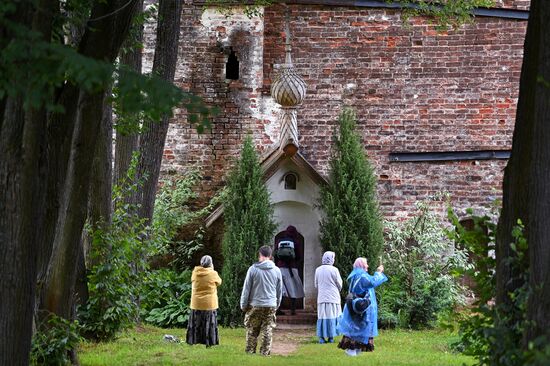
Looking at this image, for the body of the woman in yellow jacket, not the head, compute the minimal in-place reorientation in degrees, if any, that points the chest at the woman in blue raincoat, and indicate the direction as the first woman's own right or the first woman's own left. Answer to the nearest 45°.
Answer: approximately 90° to the first woman's own right

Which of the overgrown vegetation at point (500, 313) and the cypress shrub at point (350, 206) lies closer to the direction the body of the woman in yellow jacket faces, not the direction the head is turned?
the cypress shrub

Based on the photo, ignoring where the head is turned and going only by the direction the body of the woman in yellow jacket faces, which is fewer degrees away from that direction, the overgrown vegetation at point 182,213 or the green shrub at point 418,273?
the overgrown vegetation

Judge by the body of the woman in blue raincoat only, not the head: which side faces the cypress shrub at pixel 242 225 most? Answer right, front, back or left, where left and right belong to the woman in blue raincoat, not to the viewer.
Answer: left

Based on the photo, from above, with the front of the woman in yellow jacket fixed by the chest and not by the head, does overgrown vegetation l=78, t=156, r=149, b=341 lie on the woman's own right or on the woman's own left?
on the woman's own left

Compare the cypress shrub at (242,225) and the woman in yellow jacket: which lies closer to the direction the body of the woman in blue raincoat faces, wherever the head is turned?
the cypress shrub

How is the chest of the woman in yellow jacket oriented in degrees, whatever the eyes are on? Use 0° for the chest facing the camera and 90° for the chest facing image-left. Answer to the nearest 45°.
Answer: approximately 180°

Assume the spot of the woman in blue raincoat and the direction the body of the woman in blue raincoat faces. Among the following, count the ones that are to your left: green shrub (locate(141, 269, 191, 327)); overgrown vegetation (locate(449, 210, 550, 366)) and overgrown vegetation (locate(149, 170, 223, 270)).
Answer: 2
